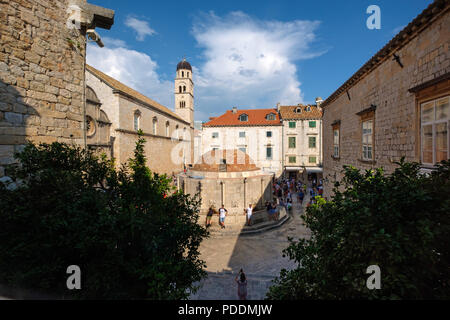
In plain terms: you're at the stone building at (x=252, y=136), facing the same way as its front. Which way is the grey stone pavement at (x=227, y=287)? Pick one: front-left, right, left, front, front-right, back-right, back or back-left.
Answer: front

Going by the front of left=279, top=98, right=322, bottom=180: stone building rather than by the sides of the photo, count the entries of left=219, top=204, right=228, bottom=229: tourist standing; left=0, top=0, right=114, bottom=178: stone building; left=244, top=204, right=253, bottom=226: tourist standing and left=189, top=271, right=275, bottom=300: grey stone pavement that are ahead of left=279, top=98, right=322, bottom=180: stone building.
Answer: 4

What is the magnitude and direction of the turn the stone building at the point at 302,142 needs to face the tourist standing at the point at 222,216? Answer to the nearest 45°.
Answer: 0° — it already faces them

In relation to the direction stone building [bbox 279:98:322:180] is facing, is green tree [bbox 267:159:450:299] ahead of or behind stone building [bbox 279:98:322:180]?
ahead

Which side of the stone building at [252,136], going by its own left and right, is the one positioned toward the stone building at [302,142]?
left

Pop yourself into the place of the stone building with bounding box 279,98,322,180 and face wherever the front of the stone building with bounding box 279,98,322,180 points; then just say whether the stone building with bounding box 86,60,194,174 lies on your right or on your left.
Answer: on your right

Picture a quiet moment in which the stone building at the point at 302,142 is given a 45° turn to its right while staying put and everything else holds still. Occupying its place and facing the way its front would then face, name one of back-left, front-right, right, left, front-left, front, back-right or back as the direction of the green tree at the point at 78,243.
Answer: front-left

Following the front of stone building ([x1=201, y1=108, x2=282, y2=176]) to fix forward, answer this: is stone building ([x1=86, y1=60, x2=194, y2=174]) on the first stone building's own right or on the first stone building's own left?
on the first stone building's own right

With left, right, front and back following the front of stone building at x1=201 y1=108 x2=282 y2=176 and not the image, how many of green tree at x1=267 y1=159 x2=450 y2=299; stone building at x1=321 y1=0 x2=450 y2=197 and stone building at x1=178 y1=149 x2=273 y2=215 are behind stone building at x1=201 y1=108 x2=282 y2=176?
0

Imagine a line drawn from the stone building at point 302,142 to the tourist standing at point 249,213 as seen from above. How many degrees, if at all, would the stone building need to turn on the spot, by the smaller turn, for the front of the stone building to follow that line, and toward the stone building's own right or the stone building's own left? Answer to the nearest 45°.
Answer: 0° — it already faces them

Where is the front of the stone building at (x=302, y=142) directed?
toward the camera

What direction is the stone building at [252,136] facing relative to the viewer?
toward the camera

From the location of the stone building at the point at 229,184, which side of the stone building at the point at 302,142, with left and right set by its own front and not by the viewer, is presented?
front

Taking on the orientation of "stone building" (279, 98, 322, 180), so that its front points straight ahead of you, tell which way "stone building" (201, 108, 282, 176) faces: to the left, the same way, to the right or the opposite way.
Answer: the same way

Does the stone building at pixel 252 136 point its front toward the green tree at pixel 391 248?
yes

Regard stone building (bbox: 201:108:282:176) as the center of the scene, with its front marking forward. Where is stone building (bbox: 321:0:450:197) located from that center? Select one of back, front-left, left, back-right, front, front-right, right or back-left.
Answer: front

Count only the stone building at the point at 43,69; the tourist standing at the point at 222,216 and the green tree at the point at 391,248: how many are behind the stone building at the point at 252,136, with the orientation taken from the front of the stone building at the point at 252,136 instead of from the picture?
0

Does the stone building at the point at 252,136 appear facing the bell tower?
no
